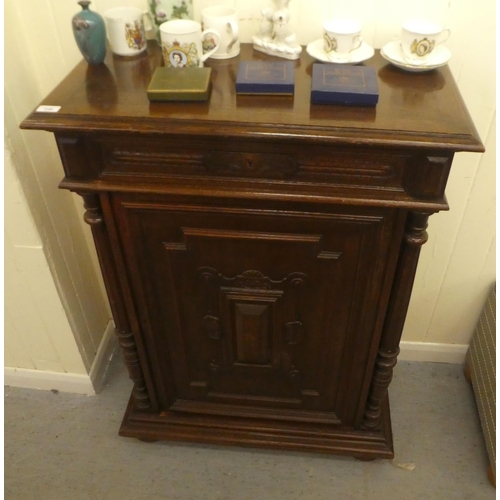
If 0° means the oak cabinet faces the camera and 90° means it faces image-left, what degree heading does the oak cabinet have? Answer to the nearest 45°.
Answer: approximately 0°
